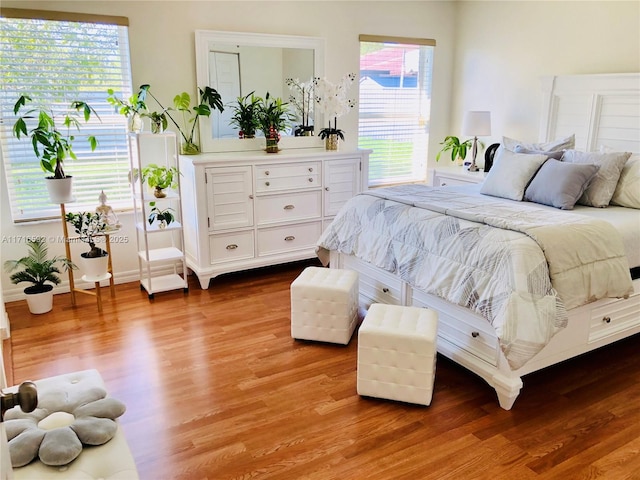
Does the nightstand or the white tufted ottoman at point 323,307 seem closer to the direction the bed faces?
the white tufted ottoman

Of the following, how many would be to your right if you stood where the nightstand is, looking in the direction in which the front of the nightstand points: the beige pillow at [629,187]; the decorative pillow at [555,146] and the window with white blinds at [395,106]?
1

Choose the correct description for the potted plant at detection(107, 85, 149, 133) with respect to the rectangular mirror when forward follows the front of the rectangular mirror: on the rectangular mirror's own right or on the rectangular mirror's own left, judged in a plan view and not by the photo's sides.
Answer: on the rectangular mirror's own right

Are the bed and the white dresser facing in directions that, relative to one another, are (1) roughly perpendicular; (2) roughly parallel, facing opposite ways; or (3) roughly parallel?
roughly perpendicular

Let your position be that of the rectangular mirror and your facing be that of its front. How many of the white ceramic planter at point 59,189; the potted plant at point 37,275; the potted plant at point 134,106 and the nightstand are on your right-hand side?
3

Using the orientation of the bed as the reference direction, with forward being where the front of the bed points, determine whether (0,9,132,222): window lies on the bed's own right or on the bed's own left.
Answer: on the bed's own right

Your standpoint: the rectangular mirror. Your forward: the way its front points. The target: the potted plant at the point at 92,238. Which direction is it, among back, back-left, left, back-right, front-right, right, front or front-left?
right

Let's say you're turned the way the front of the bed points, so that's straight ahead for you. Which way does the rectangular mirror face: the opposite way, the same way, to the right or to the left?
to the left

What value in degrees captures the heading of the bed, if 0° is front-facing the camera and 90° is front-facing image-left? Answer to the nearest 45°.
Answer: approximately 45°

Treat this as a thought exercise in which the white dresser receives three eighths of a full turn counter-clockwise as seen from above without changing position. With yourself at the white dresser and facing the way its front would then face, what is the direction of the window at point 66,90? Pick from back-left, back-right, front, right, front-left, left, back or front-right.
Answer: left
